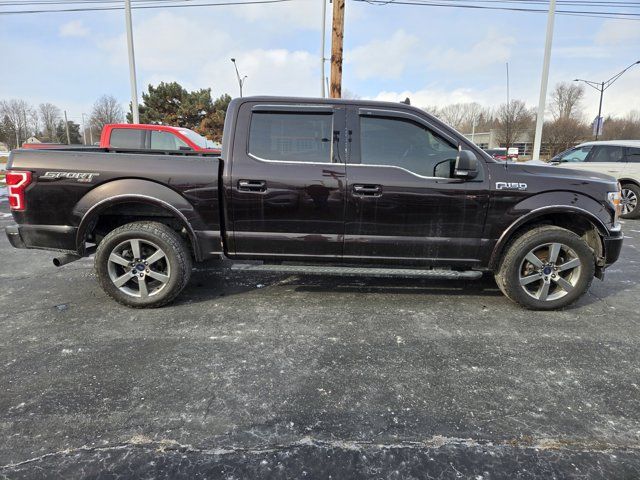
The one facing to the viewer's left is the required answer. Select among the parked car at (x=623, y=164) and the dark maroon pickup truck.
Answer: the parked car

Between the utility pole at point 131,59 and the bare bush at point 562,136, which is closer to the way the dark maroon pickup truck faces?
the bare bush

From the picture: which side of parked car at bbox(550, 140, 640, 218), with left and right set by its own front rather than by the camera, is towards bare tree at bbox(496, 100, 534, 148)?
right

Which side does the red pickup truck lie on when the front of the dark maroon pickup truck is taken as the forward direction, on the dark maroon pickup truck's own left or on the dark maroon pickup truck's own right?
on the dark maroon pickup truck's own left

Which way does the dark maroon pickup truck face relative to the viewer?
to the viewer's right

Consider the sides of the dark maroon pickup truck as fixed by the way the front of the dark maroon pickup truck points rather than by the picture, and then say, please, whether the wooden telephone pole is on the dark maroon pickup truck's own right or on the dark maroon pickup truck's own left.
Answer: on the dark maroon pickup truck's own left

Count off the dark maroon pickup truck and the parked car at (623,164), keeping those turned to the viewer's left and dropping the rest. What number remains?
1

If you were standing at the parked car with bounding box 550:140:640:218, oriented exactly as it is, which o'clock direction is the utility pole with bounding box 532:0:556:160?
The utility pole is roughly at 2 o'clock from the parked car.

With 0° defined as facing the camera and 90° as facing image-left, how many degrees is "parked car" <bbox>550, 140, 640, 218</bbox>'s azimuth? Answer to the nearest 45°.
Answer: approximately 90°
